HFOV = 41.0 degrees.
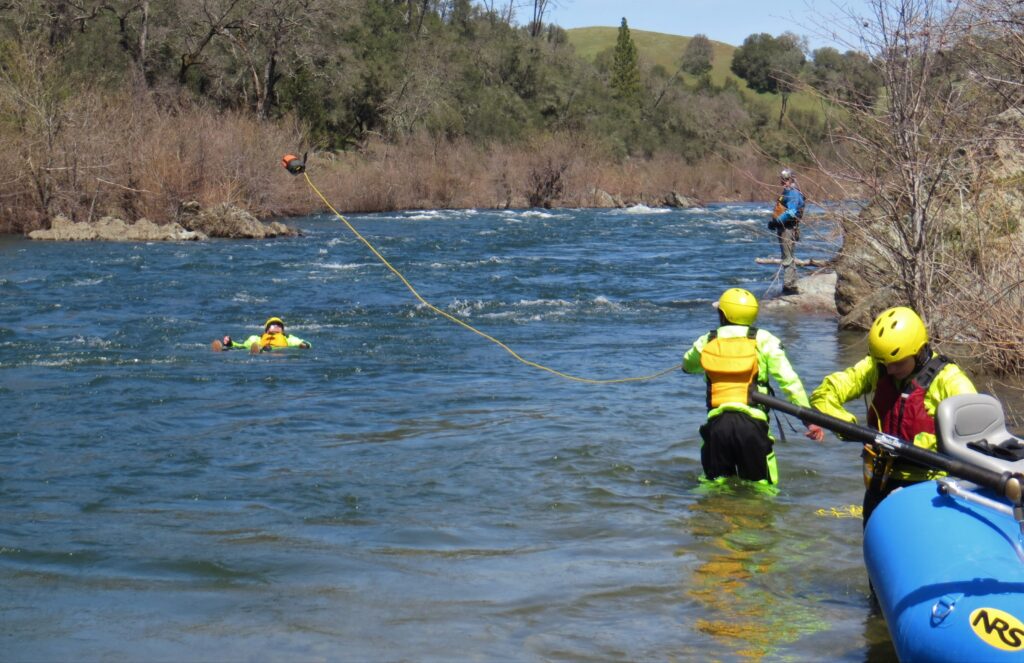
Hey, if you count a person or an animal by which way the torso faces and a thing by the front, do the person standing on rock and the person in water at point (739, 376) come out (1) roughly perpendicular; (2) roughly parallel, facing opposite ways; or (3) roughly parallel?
roughly perpendicular

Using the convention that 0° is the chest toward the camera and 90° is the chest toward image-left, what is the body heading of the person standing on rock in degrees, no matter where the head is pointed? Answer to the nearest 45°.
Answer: approximately 90°

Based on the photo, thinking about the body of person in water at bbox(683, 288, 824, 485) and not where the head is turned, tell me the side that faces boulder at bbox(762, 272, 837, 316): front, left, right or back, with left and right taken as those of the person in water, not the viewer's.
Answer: front

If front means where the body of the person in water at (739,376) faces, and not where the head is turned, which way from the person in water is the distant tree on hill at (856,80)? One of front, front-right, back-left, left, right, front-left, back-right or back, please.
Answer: front

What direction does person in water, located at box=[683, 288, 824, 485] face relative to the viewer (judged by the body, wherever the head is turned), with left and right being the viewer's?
facing away from the viewer

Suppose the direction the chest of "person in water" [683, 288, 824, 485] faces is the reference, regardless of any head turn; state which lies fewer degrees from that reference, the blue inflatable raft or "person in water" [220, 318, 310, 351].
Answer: the person in water

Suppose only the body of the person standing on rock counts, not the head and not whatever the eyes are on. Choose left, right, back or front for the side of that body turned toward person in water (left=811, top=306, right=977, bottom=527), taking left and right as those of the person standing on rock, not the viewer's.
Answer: left

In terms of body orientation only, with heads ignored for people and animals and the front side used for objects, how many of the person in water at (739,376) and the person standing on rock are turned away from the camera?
1

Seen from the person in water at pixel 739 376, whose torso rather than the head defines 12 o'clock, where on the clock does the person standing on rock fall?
The person standing on rock is roughly at 12 o'clock from the person in water.

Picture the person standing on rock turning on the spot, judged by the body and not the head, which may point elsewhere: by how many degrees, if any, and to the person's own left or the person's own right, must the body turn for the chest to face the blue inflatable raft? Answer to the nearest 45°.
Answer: approximately 90° to the person's own left

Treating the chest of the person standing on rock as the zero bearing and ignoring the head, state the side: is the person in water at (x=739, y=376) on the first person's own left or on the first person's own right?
on the first person's own left

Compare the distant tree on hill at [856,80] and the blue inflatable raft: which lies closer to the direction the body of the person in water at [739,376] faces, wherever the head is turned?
the distant tree on hill
